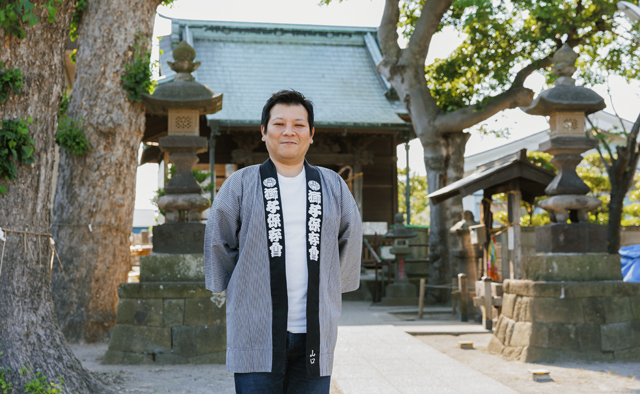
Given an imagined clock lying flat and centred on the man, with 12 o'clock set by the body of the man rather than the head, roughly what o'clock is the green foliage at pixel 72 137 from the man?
The green foliage is roughly at 5 o'clock from the man.

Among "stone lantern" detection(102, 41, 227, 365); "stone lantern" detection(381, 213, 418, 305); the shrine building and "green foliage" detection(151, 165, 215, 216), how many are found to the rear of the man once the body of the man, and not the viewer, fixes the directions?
4

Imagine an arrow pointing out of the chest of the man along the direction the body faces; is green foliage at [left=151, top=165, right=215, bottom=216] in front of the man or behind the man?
behind

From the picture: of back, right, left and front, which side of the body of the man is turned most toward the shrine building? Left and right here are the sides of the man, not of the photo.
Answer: back

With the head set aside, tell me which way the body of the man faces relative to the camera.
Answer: toward the camera

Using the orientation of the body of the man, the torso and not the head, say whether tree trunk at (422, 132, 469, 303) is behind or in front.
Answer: behind

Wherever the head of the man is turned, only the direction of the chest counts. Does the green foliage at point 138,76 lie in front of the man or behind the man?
behind

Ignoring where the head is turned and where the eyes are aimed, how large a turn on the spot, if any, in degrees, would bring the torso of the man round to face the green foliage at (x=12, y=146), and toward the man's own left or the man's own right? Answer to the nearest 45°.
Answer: approximately 135° to the man's own right

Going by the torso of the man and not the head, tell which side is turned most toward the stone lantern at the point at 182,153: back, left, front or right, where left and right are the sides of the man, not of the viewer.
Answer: back

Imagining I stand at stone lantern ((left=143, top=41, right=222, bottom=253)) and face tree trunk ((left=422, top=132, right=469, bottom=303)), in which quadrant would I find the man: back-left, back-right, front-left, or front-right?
back-right

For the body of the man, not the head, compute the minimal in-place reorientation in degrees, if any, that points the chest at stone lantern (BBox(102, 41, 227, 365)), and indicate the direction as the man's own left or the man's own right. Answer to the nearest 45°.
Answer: approximately 180°

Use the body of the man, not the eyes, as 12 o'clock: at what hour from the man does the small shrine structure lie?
The small shrine structure is roughly at 7 o'clock from the man.
